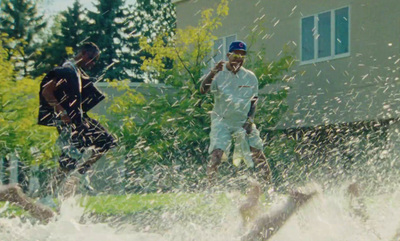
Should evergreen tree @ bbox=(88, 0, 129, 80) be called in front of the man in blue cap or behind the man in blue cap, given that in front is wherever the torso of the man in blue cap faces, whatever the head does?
behind

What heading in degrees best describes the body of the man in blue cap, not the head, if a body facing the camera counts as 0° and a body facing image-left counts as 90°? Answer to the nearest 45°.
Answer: approximately 0°

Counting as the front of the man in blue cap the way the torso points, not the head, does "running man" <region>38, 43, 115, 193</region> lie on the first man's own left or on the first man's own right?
on the first man's own right

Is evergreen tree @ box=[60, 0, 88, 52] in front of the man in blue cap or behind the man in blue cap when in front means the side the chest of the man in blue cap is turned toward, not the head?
behind

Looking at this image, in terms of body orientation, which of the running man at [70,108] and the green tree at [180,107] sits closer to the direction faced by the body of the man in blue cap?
the running man

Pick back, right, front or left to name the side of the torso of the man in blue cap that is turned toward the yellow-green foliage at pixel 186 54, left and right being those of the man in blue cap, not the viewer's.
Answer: back

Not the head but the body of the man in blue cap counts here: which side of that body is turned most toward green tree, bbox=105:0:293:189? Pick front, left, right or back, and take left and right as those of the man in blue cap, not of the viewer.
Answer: back
